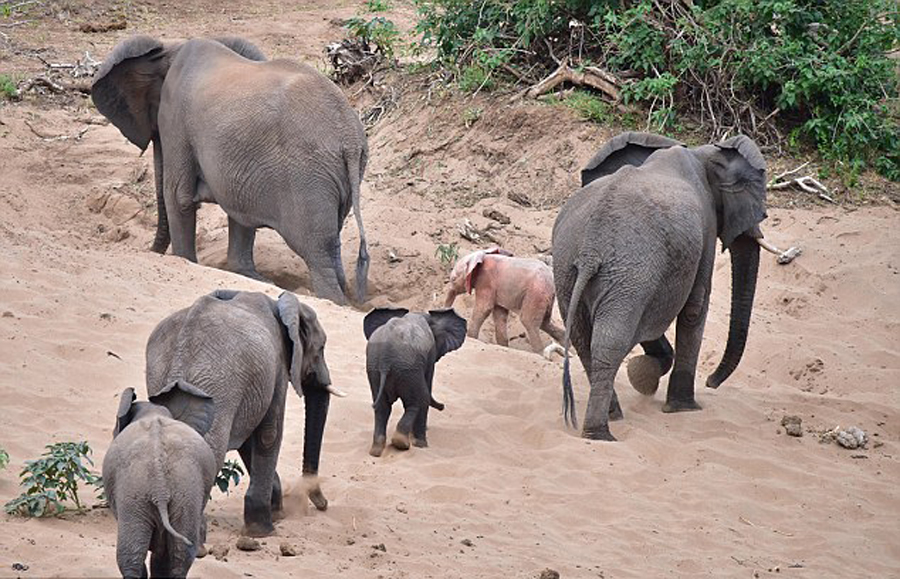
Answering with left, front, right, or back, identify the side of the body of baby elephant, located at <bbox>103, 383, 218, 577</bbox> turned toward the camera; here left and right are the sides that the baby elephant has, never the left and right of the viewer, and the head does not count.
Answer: back

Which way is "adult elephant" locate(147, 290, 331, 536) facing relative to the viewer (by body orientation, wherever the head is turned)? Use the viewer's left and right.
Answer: facing away from the viewer and to the right of the viewer

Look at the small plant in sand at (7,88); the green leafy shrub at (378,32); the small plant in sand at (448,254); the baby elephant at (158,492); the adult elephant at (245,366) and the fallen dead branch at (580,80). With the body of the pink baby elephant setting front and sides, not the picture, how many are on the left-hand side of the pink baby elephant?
2

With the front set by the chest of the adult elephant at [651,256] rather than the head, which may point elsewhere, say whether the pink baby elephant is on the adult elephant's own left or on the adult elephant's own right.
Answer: on the adult elephant's own left

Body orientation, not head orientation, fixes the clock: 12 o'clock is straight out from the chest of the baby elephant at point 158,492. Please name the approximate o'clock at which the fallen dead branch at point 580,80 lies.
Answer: The fallen dead branch is roughly at 1 o'clock from the baby elephant.

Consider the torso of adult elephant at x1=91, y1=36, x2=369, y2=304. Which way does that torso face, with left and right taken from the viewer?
facing away from the viewer and to the left of the viewer

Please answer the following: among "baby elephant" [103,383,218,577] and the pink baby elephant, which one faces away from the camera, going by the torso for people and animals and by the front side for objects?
the baby elephant

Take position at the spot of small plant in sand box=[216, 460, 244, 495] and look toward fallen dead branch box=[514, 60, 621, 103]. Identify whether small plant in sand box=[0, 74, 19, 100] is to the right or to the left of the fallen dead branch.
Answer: left

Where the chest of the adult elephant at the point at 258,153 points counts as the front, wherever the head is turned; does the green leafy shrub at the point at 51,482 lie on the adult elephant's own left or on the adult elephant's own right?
on the adult elephant's own left

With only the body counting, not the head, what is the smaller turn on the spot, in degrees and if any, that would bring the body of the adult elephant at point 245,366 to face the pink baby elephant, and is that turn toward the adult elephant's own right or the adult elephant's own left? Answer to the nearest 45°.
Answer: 0° — it already faces it

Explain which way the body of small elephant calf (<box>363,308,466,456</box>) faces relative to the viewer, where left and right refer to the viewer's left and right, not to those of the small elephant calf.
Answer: facing away from the viewer and to the right of the viewer

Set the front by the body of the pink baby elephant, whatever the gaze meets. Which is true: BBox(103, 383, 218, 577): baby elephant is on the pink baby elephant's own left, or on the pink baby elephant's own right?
on the pink baby elephant's own left

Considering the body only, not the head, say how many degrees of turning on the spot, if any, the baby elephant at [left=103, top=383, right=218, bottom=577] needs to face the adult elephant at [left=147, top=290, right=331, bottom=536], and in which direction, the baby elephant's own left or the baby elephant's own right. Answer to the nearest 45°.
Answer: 0° — it already faces it

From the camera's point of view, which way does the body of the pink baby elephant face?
to the viewer's left

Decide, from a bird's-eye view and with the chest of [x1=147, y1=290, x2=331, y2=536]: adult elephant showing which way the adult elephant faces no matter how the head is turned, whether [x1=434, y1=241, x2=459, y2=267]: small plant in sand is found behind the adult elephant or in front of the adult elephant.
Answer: in front

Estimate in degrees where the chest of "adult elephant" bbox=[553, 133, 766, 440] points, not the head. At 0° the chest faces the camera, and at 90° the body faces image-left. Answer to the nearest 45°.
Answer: approximately 225°
